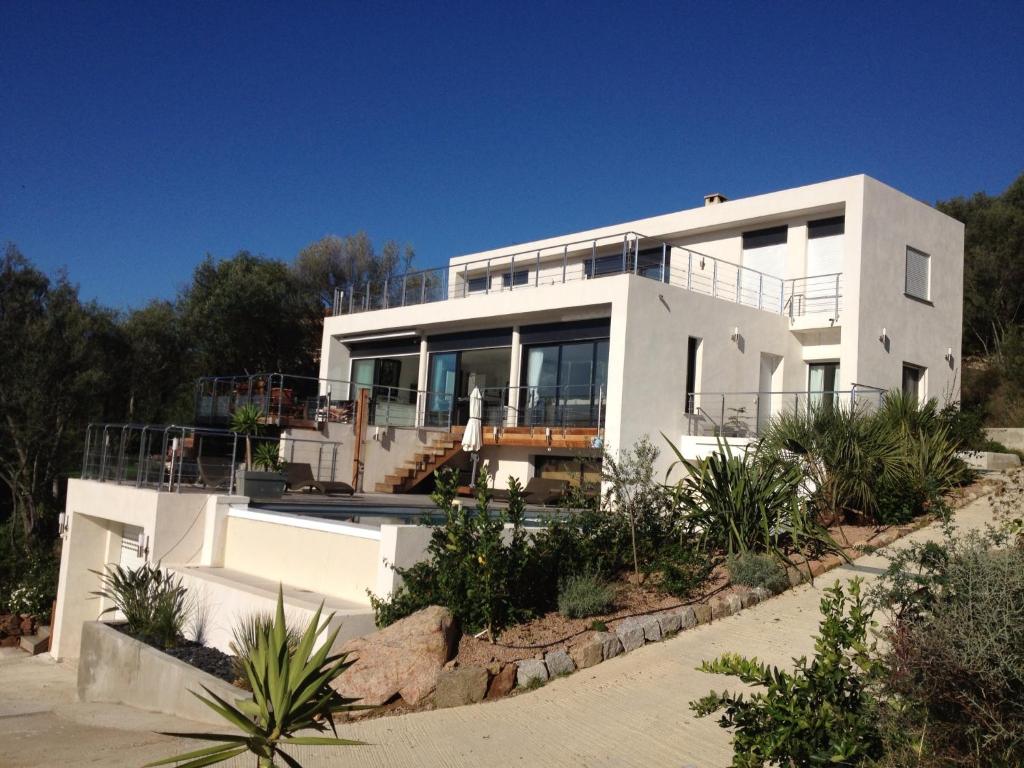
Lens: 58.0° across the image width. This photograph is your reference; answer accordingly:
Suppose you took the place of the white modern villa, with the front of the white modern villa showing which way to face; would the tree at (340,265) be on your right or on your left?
on your right

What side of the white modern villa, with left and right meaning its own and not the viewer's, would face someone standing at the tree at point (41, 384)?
right

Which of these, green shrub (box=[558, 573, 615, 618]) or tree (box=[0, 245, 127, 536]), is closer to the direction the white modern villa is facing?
the green shrub

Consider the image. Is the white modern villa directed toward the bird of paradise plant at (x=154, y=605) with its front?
yes

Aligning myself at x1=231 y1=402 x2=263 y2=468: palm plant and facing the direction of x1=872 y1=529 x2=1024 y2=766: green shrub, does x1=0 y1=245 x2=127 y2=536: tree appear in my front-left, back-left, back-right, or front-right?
back-right

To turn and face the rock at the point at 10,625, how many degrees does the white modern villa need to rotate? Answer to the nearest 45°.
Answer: approximately 45° to its right

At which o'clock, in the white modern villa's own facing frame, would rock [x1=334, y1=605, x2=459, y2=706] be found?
The rock is roughly at 11 o'clock from the white modern villa.

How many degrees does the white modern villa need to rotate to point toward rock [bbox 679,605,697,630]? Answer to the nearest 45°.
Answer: approximately 45° to its left

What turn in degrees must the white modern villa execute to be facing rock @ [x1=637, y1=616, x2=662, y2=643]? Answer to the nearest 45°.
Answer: approximately 45° to its left

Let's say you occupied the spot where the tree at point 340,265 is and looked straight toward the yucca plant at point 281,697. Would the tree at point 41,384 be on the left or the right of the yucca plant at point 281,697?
right

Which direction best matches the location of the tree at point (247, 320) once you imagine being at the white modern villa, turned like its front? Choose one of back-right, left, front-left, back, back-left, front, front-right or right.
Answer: right

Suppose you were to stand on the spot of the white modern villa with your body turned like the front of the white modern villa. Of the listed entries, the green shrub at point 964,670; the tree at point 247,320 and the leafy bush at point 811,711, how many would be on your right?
1

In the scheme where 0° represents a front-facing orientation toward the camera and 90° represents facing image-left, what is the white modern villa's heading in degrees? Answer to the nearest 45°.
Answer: approximately 45°
